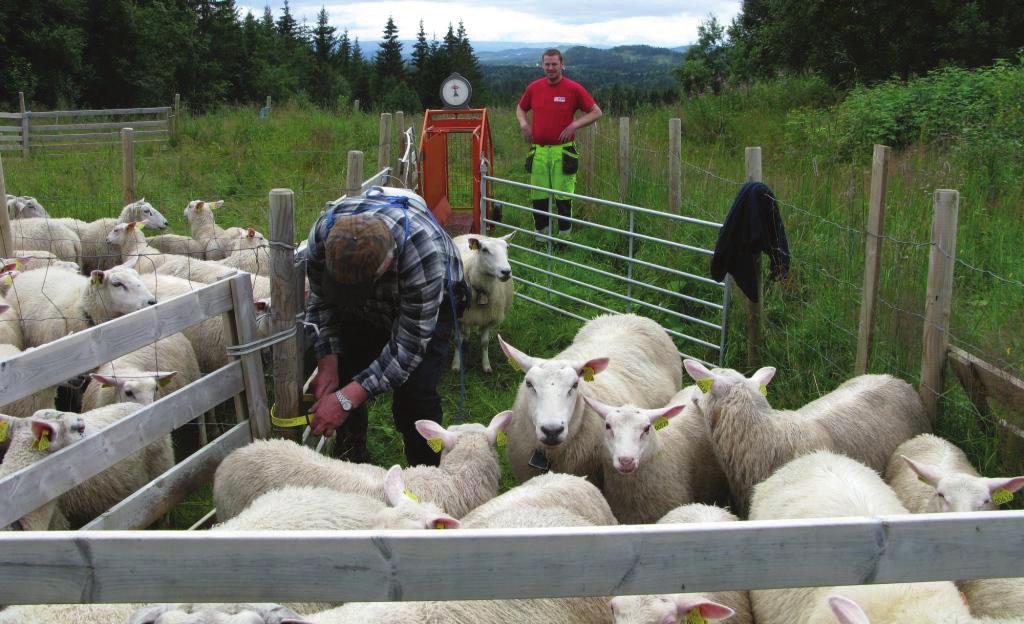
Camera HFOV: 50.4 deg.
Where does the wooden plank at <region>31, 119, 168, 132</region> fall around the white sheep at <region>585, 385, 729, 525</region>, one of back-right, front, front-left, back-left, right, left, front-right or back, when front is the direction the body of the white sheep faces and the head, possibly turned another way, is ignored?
right

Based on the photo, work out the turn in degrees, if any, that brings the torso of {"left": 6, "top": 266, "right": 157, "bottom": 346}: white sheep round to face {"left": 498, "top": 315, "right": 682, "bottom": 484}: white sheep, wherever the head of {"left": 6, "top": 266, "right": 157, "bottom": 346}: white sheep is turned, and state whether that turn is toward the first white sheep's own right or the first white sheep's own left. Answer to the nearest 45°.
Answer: approximately 45° to the first white sheep's own right

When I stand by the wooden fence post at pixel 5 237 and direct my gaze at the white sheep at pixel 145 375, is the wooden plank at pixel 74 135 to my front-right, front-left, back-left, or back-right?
back-left

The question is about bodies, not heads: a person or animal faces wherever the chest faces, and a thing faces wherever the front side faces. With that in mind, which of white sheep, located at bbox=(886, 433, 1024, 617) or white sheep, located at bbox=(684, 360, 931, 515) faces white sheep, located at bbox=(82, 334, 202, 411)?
white sheep, located at bbox=(684, 360, 931, 515)

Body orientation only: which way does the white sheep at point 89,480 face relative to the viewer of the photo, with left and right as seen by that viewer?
facing to the left of the viewer

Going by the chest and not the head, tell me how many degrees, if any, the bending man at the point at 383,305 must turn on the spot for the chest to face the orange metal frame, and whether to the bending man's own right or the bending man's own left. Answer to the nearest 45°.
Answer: approximately 135° to the bending man's own right

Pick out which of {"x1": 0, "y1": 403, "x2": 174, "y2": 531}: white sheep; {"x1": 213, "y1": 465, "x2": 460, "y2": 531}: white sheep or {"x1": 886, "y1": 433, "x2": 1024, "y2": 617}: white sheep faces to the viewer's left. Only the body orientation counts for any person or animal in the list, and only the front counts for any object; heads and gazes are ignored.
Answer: {"x1": 0, "y1": 403, "x2": 174, "y2": 531}: white sheep

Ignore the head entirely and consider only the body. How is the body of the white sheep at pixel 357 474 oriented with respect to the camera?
to the viewer's right

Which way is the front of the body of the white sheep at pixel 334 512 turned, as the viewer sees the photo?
to the viewer's right

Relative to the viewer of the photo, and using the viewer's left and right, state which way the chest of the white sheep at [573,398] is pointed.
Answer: facing the viewer and to the left of the viewer

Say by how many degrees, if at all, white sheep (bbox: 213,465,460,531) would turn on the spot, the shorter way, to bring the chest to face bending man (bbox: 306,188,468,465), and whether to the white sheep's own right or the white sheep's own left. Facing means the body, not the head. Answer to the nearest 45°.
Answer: approximately 90° to the white sheep's own left

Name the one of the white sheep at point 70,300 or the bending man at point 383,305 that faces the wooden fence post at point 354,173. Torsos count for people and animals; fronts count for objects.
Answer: the white sheep

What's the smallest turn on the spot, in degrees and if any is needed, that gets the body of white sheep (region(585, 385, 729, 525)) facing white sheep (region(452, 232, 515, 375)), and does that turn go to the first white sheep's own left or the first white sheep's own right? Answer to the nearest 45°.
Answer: approximately 90° to the first white sheep's own right

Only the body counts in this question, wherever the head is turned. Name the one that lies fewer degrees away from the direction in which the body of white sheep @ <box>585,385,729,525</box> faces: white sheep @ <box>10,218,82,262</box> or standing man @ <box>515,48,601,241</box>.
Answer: the white sheep

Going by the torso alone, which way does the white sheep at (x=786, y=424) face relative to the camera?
to the viewer's left

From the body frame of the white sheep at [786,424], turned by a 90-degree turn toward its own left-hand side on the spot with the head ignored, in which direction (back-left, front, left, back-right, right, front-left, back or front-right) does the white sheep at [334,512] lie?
front-right
